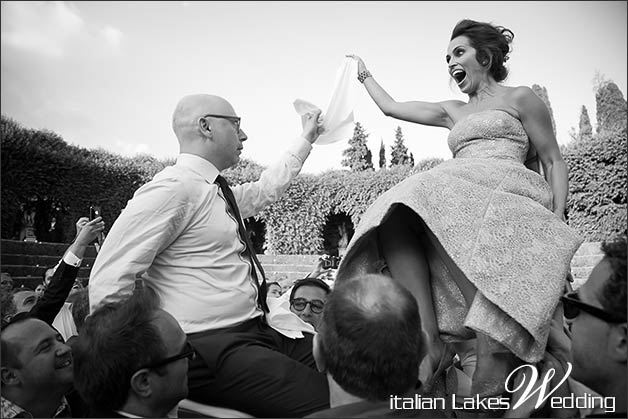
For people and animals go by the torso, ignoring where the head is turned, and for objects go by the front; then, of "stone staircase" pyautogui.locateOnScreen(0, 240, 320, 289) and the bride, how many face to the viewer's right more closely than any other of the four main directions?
0

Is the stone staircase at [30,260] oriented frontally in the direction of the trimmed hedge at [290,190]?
no

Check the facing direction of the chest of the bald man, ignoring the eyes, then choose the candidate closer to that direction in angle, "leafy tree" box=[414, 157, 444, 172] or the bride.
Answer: the bride

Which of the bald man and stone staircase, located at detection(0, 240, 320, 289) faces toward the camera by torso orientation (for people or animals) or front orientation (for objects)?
the stone staircase

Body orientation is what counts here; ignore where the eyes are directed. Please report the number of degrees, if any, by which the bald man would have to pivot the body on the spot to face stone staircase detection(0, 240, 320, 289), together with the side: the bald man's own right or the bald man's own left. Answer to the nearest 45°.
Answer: approximately 90° to the bald man's own left

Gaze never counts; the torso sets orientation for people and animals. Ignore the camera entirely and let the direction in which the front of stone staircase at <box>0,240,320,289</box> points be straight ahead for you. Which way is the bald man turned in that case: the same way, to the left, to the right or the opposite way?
to the left

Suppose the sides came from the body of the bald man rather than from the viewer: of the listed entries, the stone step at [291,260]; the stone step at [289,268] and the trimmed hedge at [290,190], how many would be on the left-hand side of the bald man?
3

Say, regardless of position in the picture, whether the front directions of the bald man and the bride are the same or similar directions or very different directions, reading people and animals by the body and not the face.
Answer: very different directions

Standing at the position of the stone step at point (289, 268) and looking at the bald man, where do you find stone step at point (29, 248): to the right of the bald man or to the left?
right

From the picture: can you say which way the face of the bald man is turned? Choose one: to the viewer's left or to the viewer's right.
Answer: to the viewer's right

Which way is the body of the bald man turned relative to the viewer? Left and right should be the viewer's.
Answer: facing to the right of the viewer

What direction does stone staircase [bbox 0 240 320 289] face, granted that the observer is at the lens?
facing the viewer

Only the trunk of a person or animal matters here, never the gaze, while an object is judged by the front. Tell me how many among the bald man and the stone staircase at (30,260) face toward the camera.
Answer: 1
